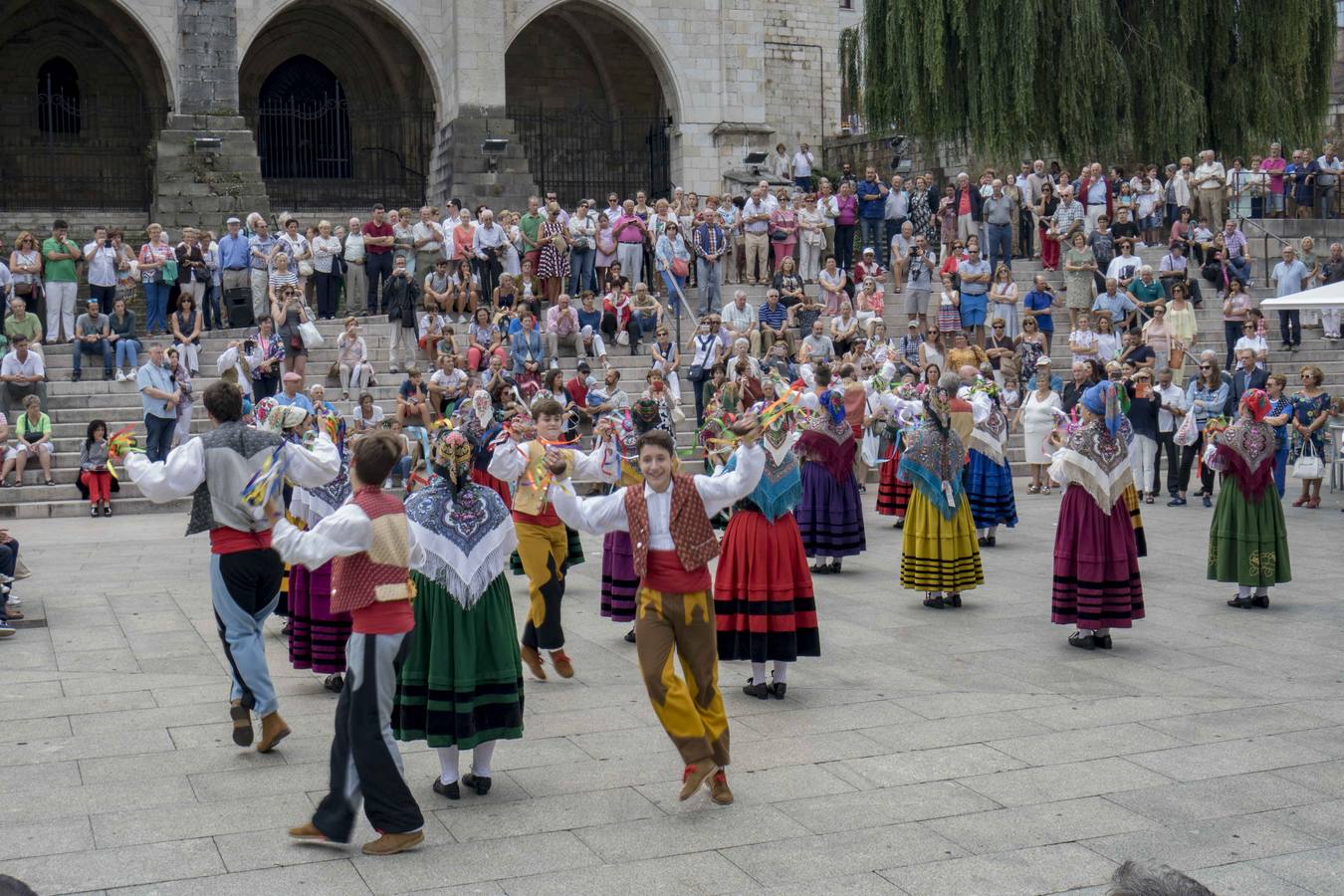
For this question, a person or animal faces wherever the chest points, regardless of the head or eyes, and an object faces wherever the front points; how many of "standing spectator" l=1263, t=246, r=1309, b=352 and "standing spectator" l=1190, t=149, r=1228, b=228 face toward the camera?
2

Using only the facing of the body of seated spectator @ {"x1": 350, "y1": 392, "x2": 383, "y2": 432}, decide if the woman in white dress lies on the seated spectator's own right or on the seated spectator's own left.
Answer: on the seated spectator's own left

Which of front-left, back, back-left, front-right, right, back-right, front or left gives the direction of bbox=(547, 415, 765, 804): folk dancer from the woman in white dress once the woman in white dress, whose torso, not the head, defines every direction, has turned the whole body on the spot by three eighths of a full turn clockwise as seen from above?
back-left

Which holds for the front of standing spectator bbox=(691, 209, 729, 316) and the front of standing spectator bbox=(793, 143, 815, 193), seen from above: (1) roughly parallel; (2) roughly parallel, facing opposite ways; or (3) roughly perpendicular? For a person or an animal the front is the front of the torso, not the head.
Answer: roughly parallel

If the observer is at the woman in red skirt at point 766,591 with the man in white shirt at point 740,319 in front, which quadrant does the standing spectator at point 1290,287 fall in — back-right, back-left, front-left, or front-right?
front-right

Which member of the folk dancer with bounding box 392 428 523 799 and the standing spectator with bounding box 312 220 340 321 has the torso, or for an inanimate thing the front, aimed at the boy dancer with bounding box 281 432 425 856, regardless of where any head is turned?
the standing spectator

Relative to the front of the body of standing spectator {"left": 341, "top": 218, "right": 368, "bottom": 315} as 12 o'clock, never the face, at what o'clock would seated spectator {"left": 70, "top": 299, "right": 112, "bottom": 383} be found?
seated spectator {"left": 70, "top": 299, "right": 112, "bottom": 383} is roughly at 2 o'clock from standing spectator {"left": 341, "top": 218, "right": 368, "bottom": 315}.

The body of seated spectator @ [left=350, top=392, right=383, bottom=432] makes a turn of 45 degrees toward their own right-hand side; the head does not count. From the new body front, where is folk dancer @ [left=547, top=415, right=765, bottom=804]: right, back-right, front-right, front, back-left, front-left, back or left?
front-left

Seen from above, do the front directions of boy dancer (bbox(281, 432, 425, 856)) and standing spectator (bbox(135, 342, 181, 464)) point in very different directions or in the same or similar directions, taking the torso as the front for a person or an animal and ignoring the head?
very different directions

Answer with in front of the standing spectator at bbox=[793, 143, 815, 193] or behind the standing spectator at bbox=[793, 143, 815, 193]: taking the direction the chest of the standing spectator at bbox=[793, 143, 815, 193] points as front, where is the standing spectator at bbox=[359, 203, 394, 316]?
in front

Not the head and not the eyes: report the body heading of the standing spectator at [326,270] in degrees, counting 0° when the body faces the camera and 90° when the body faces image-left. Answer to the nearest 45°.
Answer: approximately 0°

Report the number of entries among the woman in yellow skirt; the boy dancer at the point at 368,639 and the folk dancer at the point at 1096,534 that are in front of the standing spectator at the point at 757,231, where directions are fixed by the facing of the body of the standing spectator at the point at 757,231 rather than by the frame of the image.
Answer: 3

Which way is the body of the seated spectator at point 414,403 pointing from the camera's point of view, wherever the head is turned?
toward the camera

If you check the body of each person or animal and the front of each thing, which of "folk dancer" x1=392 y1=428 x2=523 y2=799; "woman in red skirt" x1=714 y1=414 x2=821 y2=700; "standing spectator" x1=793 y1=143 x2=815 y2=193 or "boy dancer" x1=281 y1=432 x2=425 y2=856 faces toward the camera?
the standing spectator

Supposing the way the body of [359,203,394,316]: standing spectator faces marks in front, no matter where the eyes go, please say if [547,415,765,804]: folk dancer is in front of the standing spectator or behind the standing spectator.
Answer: in front

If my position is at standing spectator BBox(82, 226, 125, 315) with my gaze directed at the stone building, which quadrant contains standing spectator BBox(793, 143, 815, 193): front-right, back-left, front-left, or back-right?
front-right

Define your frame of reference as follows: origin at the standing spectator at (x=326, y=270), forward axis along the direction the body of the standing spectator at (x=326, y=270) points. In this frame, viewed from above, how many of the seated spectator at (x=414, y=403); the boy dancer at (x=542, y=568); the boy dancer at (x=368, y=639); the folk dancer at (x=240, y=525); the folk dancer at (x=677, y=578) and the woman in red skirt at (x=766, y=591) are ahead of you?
6

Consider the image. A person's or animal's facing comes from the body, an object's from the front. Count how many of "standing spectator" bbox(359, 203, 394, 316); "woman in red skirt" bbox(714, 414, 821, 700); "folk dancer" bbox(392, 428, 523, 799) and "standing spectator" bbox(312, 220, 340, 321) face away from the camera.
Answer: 2
